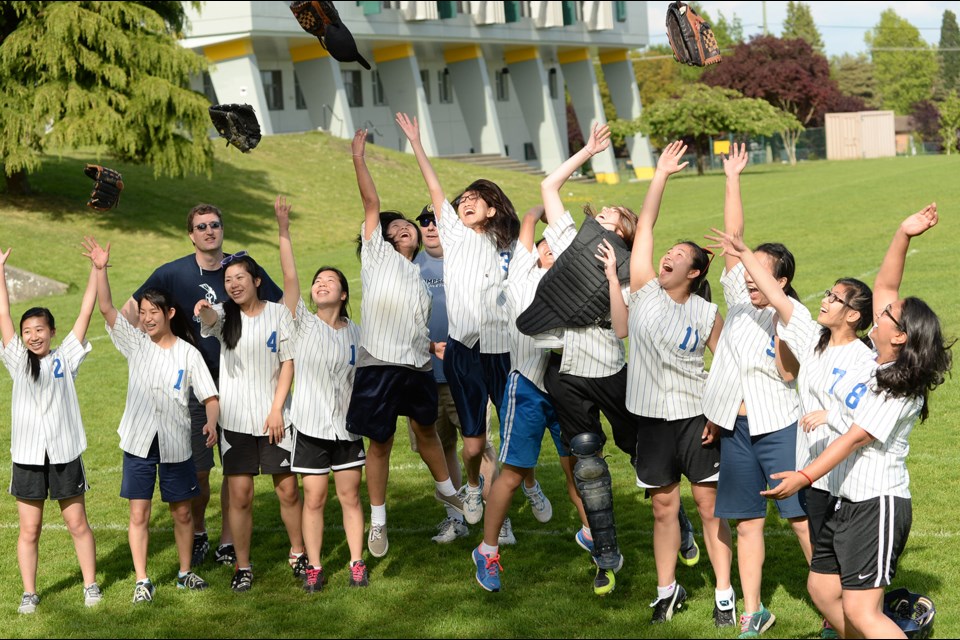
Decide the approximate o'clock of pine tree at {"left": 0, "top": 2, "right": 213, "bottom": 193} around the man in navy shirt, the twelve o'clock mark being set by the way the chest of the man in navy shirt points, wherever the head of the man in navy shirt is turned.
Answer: The pine tree is roughly at 6 o'clock from the man in navy shirt.

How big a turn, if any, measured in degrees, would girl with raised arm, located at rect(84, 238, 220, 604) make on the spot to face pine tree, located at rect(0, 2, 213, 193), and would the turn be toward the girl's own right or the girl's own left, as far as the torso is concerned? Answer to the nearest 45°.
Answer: approximately 180°

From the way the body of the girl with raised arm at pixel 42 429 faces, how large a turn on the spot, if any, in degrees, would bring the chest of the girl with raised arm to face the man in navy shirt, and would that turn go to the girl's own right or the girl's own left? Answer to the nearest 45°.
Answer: approximately 135° to the girl's own left

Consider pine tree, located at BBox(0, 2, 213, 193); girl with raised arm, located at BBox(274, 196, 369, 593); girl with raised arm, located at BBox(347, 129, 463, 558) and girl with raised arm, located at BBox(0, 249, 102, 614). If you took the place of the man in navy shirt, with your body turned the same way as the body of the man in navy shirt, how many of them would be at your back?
1

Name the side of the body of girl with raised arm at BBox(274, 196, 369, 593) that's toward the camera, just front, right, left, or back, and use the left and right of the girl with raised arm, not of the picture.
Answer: front

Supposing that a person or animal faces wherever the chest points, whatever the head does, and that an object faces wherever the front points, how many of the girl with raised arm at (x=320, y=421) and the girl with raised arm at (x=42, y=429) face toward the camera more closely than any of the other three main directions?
2

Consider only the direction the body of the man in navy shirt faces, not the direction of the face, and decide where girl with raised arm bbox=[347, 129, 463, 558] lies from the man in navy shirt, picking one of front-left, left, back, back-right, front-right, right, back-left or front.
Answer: front-left

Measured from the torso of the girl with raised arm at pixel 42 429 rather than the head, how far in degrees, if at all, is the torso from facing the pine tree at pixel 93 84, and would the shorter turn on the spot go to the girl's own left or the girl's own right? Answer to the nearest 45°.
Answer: approximately 180°

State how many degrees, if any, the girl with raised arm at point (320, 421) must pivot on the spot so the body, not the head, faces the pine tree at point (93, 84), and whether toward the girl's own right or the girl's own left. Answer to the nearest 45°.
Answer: approximately 180°

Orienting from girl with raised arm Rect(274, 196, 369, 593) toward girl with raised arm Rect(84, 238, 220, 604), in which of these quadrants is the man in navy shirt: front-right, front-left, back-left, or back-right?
front-right

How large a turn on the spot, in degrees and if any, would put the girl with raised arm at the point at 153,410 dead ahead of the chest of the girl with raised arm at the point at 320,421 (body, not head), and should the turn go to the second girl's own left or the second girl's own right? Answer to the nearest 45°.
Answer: approximately 90° to the second girl's own right

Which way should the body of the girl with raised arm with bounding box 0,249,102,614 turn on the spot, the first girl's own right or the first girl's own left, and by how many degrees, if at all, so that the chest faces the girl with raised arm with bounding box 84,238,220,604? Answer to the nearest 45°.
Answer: approximately 90° to the first girl's own left

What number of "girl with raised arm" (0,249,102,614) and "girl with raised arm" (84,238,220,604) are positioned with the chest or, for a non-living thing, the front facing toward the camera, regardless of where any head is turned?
2

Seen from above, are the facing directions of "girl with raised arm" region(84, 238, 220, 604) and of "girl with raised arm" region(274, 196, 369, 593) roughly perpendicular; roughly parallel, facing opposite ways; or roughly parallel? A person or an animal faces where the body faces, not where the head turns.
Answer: roughly parallel

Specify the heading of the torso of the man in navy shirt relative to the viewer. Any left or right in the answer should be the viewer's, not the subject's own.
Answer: facing the viewer

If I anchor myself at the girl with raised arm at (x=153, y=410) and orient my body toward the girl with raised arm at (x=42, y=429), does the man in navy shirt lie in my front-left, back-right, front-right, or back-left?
back-right

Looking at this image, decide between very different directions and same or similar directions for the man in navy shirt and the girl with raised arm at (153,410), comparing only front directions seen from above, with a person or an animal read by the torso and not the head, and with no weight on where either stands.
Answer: same or similar directions

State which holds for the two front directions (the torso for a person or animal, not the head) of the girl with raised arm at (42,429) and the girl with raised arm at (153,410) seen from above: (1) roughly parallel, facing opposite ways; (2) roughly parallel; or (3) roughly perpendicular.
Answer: roughly parallel

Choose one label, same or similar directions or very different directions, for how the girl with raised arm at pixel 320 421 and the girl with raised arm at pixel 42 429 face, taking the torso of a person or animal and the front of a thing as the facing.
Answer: same or similar directions
